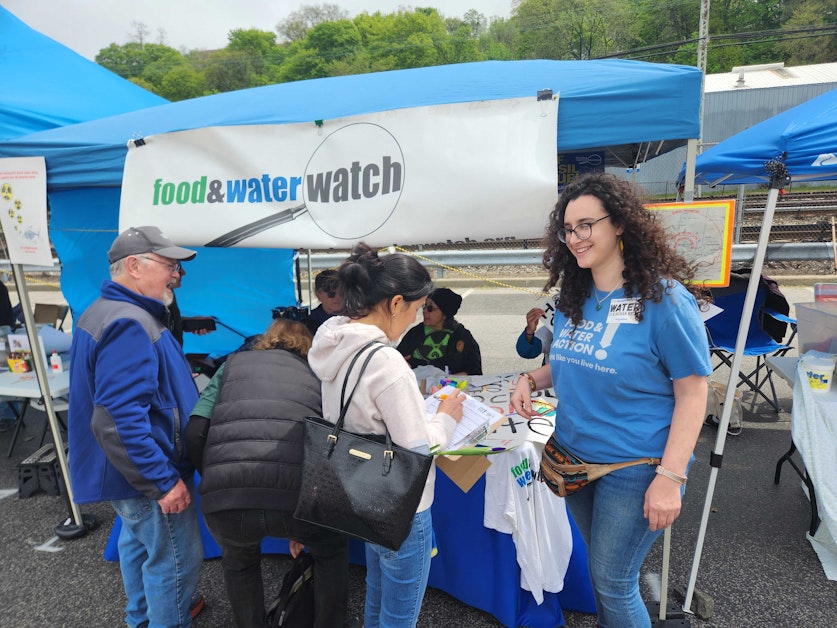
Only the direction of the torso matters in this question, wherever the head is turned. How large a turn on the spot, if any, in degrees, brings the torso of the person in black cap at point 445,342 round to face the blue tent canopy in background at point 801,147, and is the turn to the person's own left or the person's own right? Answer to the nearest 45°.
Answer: approximately 90° to the person's own left

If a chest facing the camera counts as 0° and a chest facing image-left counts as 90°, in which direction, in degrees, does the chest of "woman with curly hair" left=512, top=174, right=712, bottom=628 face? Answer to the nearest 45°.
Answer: approximately 45°

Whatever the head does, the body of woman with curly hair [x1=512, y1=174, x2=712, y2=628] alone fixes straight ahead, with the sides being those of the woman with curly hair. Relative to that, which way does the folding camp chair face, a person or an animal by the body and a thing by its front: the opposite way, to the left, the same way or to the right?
to the left

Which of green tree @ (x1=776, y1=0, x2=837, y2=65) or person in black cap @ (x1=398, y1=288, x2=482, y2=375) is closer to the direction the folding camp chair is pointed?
the person in black cap

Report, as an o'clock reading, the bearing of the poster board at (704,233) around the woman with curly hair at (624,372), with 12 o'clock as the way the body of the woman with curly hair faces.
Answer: The poster board is roughly at 5 o'clock from the woman with curly hair.

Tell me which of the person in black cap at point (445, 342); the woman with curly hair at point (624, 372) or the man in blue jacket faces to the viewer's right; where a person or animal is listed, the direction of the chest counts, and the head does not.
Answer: the man in blue jacket

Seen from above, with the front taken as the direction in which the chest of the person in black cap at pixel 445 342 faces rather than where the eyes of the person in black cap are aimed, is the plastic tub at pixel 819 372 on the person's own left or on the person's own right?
on the person's own left

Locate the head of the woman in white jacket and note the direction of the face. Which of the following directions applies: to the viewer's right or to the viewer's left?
to the viewer's right

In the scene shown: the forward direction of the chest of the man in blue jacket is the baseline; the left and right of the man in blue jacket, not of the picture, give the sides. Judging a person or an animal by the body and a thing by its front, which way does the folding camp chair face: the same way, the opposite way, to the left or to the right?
to the right

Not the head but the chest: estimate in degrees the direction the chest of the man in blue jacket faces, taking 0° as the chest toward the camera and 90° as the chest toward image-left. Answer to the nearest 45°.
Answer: approximately 270°

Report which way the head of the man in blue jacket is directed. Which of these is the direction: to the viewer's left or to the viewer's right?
to the viewer's right

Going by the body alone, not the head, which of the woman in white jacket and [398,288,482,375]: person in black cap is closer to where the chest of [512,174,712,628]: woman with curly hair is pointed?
the woman in white jacket

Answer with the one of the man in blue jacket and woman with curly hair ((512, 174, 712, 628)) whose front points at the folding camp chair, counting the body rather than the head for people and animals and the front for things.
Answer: the man in blue jacket
